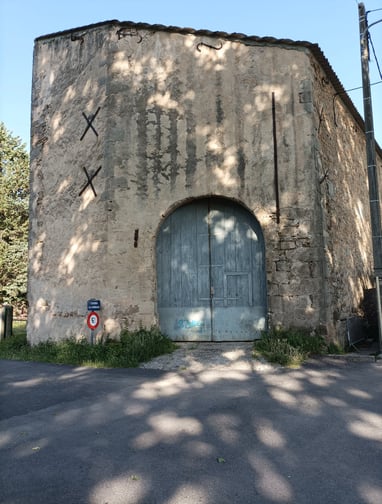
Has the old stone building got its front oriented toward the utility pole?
no

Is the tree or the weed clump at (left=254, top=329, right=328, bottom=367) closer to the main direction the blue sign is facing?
the weed clump

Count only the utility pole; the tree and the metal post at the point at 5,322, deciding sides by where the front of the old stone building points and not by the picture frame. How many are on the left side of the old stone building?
1

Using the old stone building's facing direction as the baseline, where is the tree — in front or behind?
behind

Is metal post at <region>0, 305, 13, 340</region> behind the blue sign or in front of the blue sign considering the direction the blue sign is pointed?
behind

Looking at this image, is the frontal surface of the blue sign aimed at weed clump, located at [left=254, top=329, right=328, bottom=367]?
no

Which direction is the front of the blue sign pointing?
toward the camera

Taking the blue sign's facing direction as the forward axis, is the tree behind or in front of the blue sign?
behind

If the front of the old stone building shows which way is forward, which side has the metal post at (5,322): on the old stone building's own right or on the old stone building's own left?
on the old stone building's own right

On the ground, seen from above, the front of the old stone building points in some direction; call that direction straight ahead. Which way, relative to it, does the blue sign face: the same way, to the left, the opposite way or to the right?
the same way

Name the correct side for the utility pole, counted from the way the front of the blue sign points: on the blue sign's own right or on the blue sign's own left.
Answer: on the blue sign's own left
